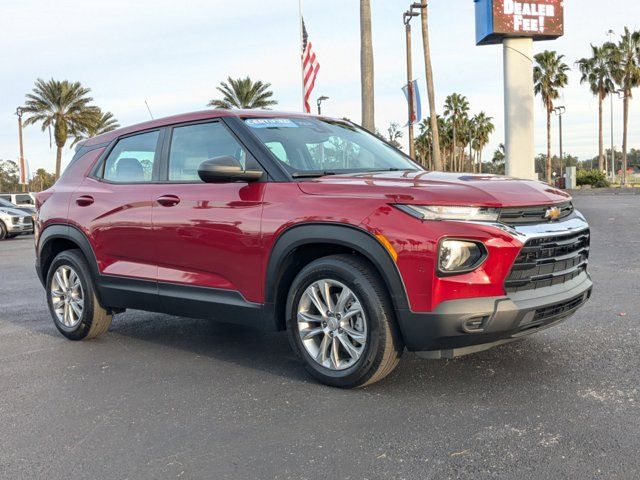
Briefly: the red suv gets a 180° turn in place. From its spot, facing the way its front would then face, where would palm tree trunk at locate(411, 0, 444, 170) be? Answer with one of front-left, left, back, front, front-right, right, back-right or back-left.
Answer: front-right

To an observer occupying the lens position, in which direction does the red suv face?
facing the viewer and to the right of the viewer

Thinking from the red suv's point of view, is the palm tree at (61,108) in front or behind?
behind

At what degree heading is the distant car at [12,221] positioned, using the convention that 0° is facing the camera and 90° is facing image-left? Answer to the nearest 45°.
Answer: approximately 315°

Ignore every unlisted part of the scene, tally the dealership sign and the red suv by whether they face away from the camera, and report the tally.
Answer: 0

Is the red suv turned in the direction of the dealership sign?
no

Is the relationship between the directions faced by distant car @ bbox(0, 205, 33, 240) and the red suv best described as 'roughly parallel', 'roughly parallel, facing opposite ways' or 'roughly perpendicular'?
roughly parallel

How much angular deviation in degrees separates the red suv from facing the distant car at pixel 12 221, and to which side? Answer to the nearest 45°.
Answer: approximately 180°

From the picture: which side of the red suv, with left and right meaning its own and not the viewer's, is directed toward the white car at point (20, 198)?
back

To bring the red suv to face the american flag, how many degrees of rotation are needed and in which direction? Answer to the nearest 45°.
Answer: approximately 135° to its left

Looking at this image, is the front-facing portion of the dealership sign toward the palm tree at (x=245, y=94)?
no

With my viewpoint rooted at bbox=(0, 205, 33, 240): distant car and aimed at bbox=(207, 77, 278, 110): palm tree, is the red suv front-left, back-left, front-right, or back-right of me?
back-right
